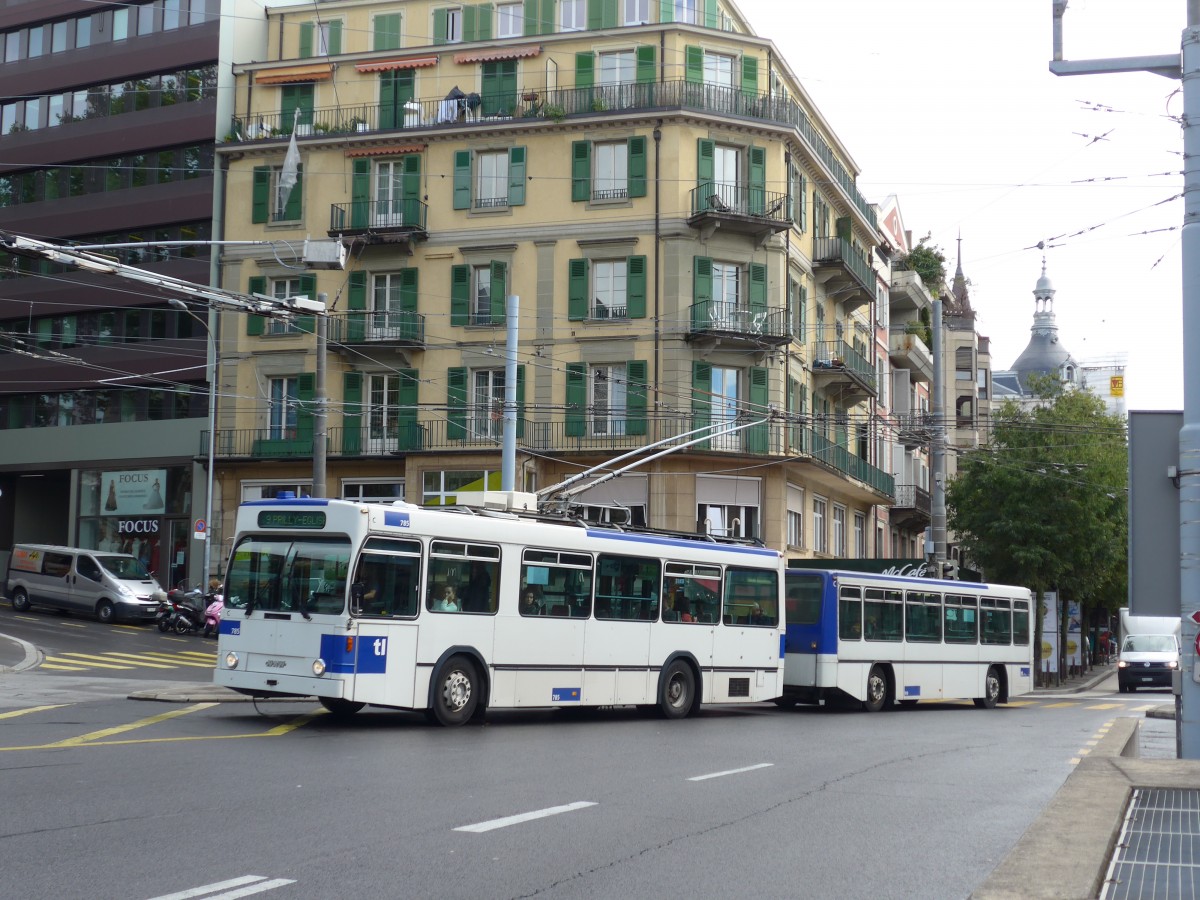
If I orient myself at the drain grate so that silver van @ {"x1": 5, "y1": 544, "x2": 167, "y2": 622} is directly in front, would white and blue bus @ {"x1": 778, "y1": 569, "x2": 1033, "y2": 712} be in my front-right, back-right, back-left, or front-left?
front-right

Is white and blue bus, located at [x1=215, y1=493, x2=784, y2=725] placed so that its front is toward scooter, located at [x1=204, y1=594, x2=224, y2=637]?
no

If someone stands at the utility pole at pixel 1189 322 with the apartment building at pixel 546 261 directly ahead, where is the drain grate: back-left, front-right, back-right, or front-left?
back-left

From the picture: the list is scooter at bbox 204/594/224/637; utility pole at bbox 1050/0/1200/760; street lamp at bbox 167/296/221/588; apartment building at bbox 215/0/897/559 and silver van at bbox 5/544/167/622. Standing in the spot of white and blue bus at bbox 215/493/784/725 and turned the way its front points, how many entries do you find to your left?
1

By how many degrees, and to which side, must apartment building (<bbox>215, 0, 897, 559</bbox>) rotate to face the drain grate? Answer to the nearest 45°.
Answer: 0° — it already faces it

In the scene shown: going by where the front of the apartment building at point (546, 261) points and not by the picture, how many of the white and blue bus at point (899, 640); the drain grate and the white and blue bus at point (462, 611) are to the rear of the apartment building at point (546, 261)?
0

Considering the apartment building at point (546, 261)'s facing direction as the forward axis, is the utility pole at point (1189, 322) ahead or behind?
ahead

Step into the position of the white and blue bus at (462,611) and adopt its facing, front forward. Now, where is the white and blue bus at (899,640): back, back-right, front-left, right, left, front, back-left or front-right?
back

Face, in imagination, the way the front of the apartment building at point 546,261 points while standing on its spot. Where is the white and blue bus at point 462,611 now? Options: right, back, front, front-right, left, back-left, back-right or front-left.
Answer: front

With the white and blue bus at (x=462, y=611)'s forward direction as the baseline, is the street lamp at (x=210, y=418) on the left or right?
on its right

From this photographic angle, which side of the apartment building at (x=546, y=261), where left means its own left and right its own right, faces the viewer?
front

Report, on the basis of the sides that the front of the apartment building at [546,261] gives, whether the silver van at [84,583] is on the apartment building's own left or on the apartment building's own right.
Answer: on the apartment building's own right

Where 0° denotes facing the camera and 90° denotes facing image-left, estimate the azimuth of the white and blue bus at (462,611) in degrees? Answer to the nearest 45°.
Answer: approximately 45°
